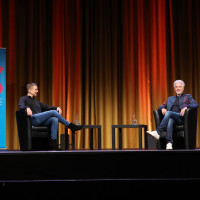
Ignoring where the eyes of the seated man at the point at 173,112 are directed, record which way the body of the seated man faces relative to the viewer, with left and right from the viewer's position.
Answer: facing the viewer and to the left of the viewer

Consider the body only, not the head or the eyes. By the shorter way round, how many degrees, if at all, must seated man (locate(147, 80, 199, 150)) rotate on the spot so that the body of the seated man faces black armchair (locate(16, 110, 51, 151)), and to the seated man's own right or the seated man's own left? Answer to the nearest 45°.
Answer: approximately 45° to the seated man's own right
